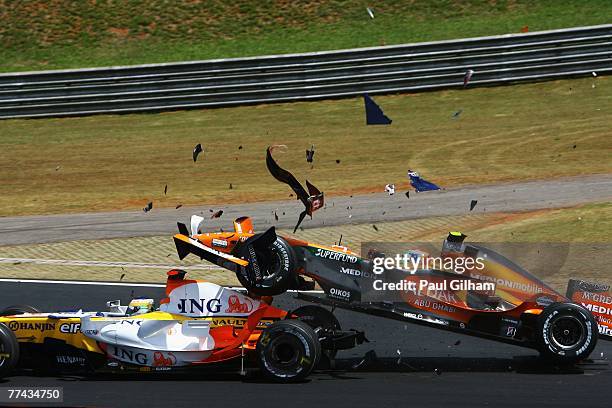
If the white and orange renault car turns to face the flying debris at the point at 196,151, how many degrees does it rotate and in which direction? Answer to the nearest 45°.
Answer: approximately 90° to its right

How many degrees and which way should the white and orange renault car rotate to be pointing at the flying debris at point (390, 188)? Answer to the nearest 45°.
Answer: approximately 135° to its right

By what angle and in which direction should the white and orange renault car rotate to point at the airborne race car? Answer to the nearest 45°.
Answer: approximately 180°

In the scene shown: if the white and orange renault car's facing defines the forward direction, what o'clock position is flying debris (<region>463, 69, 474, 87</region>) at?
The flying debris is roughly at 4 o'clock from the white and orange renault car.

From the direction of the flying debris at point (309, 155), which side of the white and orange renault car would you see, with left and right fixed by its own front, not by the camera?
right

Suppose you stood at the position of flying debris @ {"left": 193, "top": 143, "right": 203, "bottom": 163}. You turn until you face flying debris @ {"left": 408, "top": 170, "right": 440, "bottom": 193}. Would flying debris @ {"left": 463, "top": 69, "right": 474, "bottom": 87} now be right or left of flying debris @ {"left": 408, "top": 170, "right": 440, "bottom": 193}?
left

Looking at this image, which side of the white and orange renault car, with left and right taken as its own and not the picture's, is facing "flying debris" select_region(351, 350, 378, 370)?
back

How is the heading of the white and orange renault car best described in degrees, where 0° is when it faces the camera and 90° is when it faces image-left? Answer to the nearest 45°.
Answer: approximately 90°

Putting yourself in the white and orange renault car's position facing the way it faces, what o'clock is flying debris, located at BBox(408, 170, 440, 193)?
The flying debris is roughly at 4 o'clock from the white and orange renault car.

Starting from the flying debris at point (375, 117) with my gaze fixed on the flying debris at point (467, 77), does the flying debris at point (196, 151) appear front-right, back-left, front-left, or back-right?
back-left

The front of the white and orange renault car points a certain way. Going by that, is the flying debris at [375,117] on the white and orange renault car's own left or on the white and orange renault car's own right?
on the white and orange renault car's own right
